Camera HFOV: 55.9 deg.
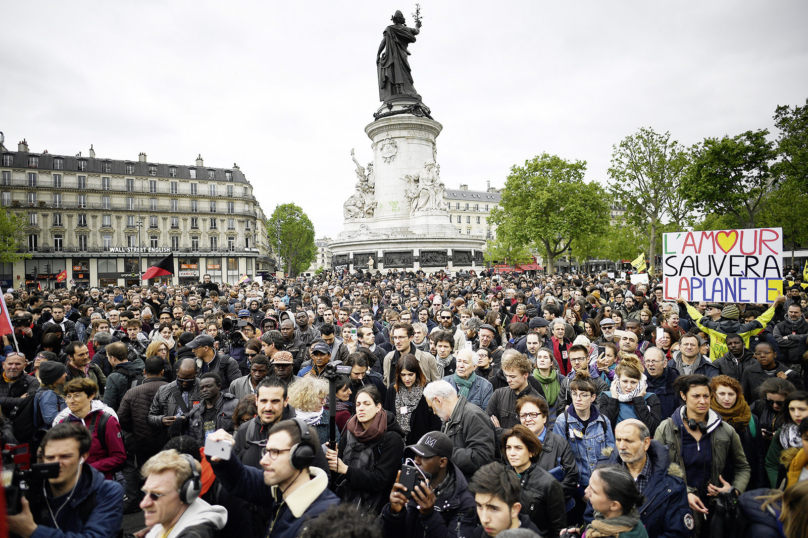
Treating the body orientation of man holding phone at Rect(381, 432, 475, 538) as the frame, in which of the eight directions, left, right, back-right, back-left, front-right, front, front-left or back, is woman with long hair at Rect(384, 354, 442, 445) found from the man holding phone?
back-right

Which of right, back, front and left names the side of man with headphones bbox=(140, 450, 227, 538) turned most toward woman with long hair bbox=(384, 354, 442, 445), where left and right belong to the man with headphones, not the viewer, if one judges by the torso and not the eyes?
back

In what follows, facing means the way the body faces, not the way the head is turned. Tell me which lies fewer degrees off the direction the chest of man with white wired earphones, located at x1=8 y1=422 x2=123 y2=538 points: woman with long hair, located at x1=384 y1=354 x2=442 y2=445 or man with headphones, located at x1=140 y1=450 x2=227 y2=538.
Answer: the man with headphones

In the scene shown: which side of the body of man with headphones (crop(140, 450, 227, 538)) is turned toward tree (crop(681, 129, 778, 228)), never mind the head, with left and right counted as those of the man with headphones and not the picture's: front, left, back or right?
back

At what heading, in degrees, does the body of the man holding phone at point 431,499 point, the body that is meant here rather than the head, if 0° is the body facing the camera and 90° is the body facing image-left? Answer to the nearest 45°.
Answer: approximately 45°

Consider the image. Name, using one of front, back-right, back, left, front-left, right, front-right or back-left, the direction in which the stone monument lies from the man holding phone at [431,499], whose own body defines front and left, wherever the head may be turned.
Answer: back-right

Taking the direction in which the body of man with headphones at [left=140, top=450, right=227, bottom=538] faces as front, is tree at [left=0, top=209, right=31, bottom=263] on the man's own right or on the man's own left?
on the man's own right

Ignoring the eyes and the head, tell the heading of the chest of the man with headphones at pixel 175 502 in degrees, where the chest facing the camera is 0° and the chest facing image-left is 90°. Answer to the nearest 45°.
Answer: approximately 45°
